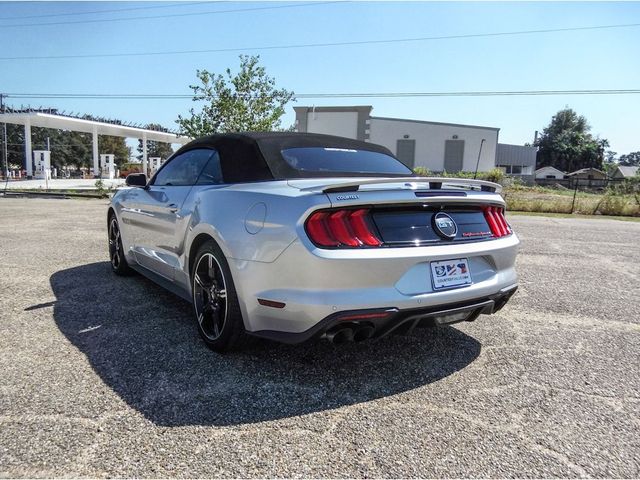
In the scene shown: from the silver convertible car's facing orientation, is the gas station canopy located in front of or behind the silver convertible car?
in front

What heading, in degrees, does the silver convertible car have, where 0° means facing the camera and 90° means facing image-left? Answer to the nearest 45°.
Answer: approximately 135°
